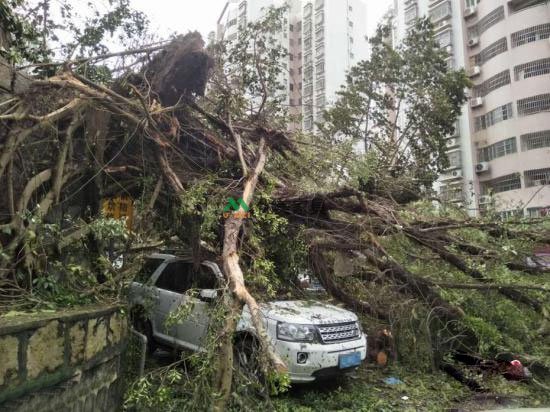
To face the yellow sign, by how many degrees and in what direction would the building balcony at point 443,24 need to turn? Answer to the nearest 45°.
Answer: approximately 45° to its left

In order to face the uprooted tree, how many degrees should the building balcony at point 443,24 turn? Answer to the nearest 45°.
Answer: approximately 45° to its left

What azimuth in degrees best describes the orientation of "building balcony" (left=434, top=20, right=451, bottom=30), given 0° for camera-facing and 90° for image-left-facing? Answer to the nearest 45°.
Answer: approximately 45°
